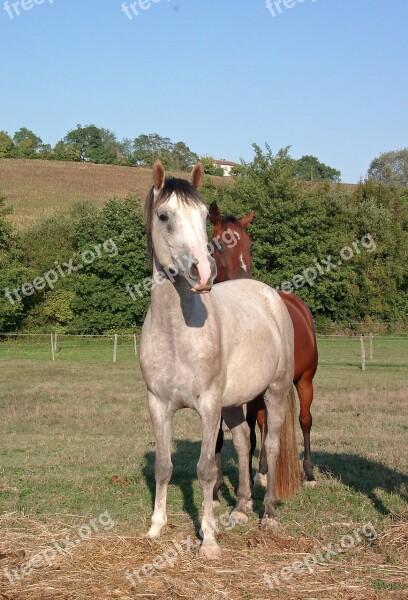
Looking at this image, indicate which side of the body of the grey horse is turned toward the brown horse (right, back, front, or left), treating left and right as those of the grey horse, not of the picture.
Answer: back

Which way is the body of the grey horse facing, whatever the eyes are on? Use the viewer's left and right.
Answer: facing the viewer and to the left of the viewer

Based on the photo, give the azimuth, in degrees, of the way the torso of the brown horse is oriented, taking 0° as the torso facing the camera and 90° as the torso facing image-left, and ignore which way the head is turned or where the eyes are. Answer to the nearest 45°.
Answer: approximately 45°

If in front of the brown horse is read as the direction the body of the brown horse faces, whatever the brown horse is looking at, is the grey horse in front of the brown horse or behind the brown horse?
in front

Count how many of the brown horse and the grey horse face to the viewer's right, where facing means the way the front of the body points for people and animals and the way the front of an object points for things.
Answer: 0

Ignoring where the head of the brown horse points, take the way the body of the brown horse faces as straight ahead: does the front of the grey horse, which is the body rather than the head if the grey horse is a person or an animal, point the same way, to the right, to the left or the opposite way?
the same way
